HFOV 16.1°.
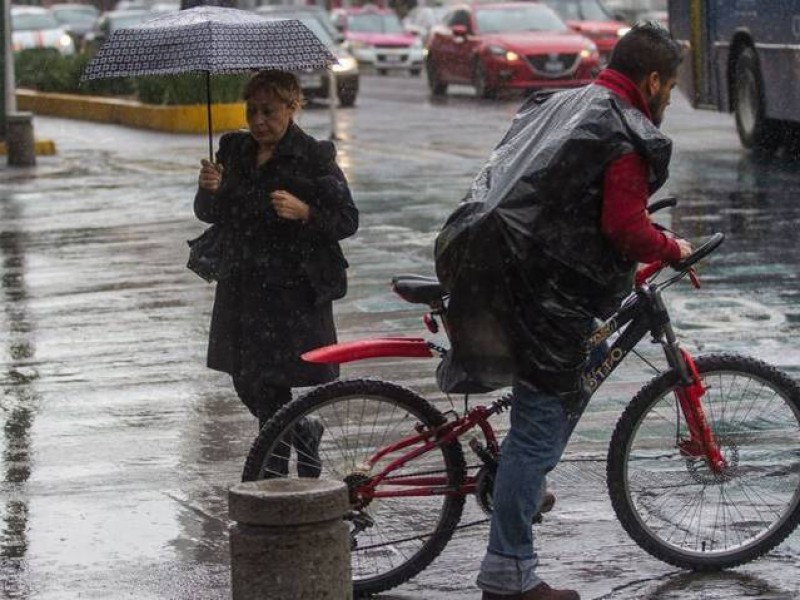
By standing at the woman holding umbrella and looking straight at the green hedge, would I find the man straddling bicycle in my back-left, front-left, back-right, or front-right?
back-right

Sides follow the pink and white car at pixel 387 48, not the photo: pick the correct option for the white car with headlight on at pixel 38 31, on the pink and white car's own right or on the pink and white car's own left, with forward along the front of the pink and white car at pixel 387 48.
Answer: on the pink and white car's own right

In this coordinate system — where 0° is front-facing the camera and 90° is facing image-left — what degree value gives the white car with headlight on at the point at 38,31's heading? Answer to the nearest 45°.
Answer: approximately 315°

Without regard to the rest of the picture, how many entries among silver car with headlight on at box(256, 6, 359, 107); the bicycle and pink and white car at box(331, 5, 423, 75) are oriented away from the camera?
0

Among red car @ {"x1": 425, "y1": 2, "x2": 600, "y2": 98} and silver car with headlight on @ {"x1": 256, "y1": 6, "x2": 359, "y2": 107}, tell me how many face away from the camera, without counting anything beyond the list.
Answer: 0

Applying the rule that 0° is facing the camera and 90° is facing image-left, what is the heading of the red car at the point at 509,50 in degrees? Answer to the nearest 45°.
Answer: approximately 315°

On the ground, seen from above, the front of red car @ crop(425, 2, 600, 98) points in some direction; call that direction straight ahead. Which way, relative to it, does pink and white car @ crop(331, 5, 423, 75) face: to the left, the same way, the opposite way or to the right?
the same way

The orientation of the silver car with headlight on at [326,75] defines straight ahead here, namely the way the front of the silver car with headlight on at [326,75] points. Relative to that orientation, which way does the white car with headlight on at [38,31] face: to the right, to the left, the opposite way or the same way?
the same way

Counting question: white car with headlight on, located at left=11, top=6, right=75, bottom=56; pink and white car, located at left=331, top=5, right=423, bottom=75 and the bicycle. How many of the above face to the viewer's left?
0

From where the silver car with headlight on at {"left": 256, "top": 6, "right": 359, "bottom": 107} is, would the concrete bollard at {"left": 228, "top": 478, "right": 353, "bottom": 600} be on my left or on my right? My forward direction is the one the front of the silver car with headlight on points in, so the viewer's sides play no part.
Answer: on my right

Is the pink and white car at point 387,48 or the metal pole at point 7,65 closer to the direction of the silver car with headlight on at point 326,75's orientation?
the metal pole

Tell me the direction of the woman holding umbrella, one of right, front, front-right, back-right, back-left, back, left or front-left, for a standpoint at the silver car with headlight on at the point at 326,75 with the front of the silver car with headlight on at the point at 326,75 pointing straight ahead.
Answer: front-right

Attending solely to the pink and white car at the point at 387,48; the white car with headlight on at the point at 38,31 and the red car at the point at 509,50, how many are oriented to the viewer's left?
0

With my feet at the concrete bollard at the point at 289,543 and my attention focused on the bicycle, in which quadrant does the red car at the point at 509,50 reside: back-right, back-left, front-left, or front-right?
front-left

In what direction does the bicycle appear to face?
to the viewer's right

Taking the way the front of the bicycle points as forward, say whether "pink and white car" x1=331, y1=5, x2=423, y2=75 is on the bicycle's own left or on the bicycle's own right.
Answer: on the bicycle's own left

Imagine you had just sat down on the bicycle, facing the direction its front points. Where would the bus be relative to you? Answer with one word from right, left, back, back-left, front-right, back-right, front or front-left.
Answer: left
